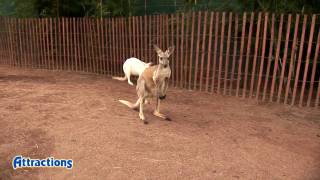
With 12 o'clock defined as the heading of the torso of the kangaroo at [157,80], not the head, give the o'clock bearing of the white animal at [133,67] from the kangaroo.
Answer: The white animal is roughly at 7 o'clock from the kangaroo.

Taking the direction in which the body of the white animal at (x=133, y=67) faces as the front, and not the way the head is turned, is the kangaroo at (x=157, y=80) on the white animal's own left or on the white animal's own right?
on the white animal's own right

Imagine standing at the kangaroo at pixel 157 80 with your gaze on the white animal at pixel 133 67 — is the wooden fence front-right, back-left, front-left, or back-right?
front-right

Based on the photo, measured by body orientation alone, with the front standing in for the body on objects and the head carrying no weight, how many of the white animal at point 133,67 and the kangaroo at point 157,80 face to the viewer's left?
0

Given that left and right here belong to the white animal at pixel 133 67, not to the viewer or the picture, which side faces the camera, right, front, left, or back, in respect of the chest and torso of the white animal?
right

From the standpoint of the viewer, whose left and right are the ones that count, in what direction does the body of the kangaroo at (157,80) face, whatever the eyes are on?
facing the viewer and to the right of the viewer
